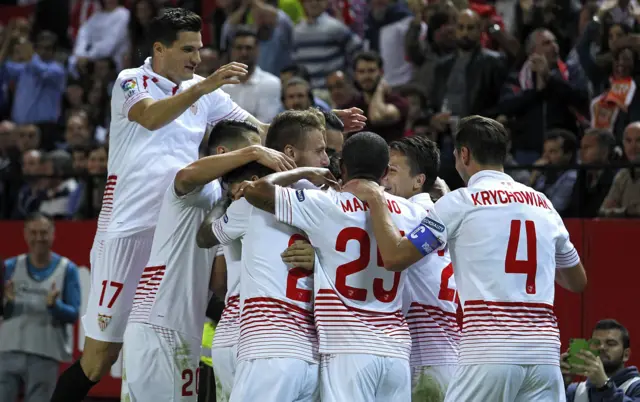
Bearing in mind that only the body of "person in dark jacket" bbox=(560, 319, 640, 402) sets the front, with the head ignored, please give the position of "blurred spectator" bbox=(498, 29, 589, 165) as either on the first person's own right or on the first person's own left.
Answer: on the first person's own right

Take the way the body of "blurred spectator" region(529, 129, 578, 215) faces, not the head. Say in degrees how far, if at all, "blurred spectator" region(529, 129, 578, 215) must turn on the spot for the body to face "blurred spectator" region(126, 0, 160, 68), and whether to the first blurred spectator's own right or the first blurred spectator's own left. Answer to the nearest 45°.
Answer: approximately 90° to the first blurred spectator's own right

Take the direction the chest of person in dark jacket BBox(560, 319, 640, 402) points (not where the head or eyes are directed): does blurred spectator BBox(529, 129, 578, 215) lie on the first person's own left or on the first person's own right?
on the first person's own right

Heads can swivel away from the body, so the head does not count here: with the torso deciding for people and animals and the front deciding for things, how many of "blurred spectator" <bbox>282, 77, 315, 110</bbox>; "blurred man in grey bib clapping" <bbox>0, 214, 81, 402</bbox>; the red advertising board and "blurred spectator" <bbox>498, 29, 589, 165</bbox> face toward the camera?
4

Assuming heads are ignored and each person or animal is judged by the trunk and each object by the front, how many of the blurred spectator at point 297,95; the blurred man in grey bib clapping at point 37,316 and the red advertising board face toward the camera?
3

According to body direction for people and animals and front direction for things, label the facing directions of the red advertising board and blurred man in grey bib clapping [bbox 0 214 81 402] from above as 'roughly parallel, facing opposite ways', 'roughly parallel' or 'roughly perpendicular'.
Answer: roughly parallel

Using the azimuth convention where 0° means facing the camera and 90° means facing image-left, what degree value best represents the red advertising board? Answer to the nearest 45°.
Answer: approximately 0°

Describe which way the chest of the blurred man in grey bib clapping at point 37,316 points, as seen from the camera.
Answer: toward the camera

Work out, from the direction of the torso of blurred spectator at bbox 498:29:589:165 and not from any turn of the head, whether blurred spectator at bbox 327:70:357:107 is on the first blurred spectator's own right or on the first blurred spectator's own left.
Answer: on the first blurred spectator's own right

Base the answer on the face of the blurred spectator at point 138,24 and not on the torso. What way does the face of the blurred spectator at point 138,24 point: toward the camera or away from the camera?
toward the camera

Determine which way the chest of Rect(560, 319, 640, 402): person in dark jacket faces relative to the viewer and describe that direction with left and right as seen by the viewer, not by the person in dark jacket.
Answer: facing the viewer and to the left of the viewer

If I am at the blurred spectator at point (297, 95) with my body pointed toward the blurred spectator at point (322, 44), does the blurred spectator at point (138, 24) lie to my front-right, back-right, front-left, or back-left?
front-left

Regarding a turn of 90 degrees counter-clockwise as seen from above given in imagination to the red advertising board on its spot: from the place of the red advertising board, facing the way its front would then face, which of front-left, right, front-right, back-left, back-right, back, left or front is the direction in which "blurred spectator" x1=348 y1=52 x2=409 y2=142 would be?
back-left
